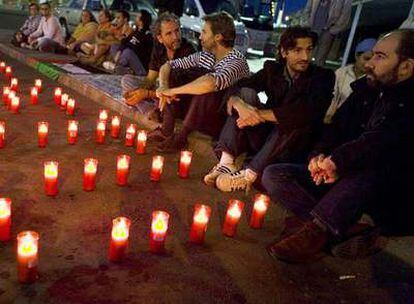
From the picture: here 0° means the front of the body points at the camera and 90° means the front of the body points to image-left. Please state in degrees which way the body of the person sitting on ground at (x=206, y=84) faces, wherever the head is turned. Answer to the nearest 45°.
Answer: approximately 45°

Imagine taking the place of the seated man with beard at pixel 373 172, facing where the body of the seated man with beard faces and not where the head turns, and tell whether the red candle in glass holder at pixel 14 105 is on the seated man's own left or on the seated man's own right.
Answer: on the seated man's own right

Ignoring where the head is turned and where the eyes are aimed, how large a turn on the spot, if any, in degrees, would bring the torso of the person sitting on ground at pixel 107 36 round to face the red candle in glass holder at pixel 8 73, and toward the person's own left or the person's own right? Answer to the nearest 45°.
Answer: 0° — they already face it

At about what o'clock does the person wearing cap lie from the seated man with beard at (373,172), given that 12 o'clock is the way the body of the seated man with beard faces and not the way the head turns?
The person wearing cap is roughly at 4 o'clock from the seated man with beard.

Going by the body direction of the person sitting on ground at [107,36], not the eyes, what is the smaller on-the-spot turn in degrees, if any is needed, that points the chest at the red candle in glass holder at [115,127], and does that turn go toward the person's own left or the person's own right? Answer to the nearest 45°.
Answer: approximately 45° to the person's own left

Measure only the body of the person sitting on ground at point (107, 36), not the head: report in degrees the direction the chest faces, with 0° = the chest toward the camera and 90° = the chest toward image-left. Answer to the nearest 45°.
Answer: approximately 45°

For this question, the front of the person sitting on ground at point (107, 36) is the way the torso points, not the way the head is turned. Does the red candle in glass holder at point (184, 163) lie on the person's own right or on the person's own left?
on the person's own left

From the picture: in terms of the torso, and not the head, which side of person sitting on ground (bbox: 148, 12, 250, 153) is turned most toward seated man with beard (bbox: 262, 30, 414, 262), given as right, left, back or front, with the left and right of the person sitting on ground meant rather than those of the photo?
left

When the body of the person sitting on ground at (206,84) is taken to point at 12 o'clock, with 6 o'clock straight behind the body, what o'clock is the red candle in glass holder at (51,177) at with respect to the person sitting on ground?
The red candle in glass holder is roughly at 12 o'clock from the person sitting on ground.

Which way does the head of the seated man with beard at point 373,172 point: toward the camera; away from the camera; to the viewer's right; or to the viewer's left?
to the viewer's left

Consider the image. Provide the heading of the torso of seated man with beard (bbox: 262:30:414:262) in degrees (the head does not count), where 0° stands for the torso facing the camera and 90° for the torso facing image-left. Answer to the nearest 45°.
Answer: approximately 45°

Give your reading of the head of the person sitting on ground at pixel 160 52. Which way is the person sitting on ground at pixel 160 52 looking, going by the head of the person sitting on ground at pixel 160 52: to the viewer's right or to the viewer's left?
to the viewer's right
